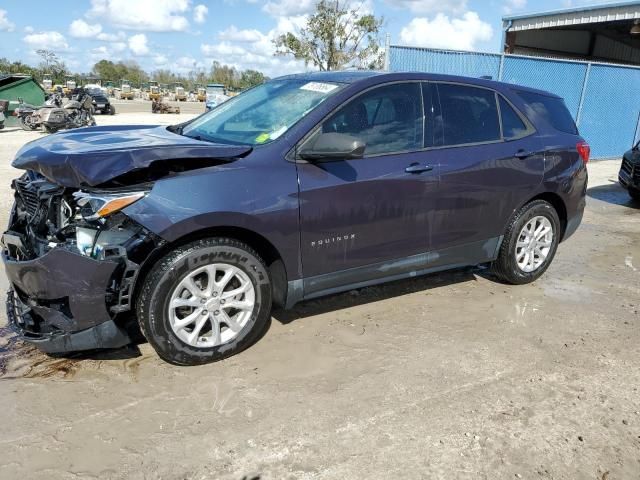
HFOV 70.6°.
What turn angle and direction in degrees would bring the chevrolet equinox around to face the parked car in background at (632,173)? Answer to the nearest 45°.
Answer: approximately 180°

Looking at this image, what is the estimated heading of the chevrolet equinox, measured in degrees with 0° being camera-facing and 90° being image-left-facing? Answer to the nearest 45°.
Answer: approximately 45°

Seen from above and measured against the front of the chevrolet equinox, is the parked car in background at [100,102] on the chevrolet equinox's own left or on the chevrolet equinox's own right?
on the chevrolet equinox's own right

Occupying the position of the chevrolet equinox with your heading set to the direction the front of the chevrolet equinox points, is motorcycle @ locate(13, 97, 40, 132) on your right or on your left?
on your right

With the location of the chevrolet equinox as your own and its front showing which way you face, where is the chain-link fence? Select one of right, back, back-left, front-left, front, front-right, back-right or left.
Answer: back

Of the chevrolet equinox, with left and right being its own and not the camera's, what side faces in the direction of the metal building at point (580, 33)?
back

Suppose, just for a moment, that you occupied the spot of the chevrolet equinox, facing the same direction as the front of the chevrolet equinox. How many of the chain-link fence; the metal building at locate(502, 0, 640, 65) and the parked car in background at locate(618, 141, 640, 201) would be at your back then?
3
